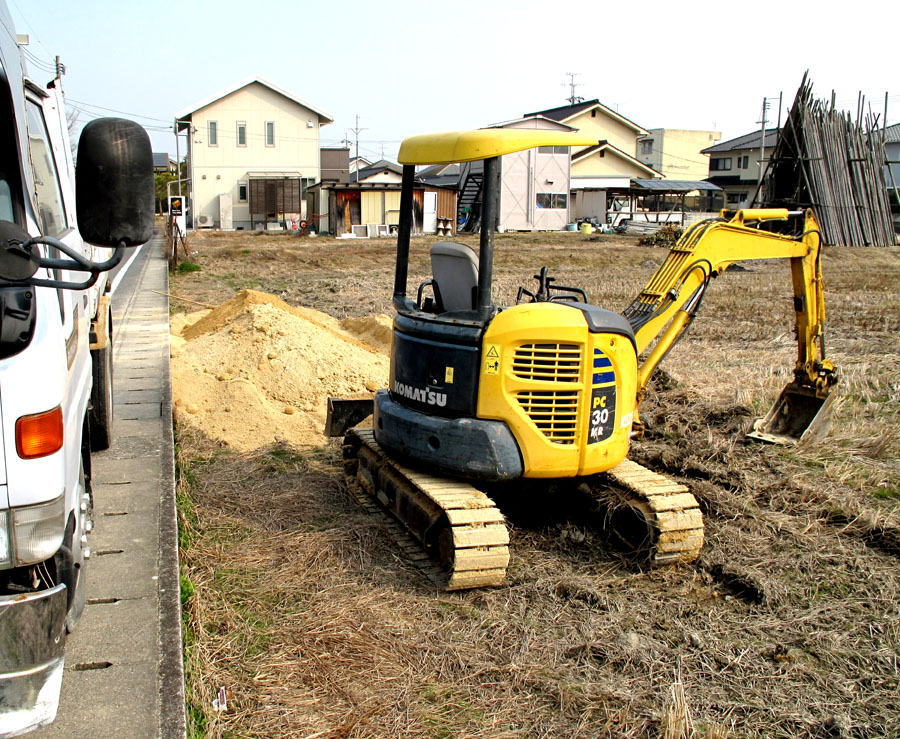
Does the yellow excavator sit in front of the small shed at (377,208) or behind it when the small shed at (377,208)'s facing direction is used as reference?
in front

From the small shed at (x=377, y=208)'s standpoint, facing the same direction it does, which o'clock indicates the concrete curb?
The concrete curb is roughly at 12 o'clock from the small shed.

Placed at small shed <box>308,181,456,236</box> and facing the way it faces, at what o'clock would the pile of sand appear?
The pile of sand is roughly at 12 o'clock from the small shed.

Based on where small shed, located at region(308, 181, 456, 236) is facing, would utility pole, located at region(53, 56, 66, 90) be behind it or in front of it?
in front

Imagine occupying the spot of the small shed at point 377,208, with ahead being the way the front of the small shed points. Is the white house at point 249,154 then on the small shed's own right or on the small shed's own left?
on the small shed's own right

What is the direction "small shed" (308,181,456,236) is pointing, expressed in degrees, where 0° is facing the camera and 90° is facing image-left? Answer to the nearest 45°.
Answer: approximately 0°

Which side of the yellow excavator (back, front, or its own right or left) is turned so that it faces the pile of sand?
left

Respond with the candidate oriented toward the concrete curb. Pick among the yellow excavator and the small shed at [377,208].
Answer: the small shed

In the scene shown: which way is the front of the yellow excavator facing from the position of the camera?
facing away from the viewer and to the right of the viewer

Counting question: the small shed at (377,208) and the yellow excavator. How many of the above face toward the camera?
1

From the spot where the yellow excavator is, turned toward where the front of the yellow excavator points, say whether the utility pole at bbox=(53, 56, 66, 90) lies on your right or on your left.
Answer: on your left
